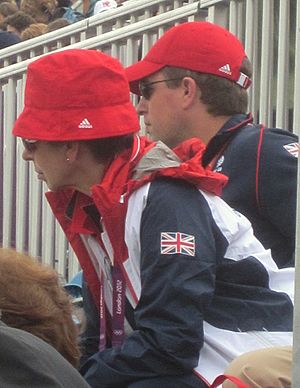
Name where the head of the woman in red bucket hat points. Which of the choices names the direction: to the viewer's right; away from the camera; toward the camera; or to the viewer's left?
to the viewer's left

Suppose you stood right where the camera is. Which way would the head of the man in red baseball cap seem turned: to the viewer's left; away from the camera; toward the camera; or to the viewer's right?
to the viewer's left

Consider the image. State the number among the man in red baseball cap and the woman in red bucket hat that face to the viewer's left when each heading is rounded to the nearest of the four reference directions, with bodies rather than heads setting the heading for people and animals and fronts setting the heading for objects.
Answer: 2

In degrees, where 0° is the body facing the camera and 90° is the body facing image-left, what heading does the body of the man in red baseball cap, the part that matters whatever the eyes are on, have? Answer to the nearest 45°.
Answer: approximately 90°

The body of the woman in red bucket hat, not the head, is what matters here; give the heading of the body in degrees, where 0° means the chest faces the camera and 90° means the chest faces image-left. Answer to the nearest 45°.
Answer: approximately 90°

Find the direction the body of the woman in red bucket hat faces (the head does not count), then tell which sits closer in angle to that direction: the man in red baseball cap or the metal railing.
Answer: the metal railing

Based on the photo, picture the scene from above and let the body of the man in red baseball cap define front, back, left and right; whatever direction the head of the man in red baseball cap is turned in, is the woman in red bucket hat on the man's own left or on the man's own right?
on the man's own left
